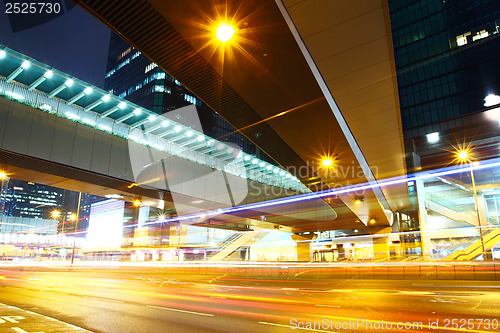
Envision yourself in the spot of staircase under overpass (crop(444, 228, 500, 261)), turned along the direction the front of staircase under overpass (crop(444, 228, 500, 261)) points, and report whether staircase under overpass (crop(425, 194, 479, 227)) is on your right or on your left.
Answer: on your right

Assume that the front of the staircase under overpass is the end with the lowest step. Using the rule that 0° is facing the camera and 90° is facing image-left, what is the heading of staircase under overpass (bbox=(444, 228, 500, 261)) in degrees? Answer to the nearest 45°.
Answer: approximately 90°

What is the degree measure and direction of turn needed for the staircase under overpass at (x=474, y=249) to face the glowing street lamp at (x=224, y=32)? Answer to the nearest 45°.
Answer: approximately 90° to its left
